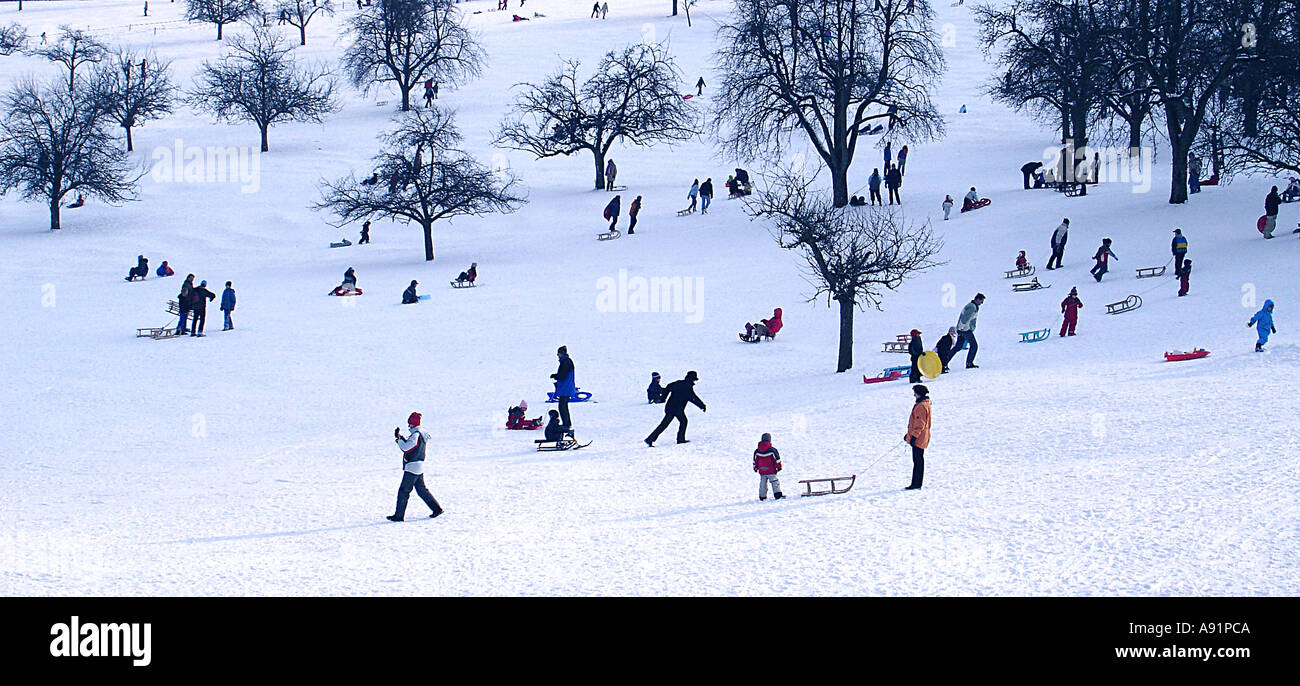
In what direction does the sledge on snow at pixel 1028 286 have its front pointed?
to the viewer's right

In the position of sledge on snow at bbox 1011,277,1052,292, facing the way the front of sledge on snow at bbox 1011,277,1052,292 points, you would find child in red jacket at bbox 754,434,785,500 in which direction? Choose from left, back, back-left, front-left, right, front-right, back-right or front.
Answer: right

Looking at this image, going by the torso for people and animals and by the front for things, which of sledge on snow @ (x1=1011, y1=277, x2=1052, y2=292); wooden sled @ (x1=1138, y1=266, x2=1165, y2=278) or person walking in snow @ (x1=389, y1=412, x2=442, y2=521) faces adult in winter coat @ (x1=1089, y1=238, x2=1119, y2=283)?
the sledge on snow

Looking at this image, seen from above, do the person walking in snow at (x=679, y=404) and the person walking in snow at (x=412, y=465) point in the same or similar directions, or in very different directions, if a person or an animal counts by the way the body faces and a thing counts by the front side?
very different directions

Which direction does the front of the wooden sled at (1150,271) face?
to the viewer's right

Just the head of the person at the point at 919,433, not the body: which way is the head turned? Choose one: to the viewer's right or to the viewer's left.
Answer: to the viewer's left

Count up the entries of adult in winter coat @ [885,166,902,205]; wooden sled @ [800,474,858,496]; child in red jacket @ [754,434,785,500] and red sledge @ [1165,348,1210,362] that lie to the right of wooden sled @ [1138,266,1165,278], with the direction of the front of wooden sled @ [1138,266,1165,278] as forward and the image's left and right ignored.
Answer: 3

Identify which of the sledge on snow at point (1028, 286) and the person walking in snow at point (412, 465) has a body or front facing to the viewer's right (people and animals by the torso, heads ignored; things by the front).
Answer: the sledge on snow

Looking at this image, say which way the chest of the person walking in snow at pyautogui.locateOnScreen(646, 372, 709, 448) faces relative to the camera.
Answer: to the viewer's right

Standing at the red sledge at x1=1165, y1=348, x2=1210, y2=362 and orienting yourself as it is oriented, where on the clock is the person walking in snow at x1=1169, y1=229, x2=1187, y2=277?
The person walking in snow is roughly at 9 o'clock from the red sledge.

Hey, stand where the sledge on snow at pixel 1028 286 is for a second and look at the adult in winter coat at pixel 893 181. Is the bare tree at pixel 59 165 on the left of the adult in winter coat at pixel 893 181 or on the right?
left
